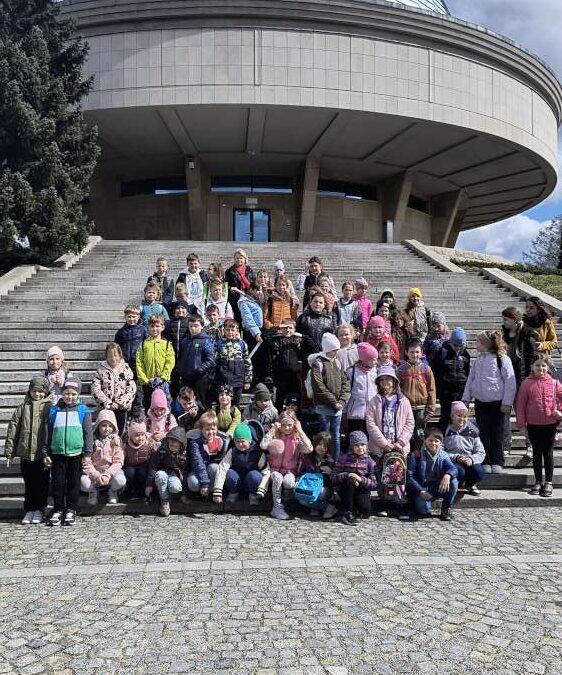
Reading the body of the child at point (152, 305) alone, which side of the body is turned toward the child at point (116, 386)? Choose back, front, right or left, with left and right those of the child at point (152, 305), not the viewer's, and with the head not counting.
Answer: front

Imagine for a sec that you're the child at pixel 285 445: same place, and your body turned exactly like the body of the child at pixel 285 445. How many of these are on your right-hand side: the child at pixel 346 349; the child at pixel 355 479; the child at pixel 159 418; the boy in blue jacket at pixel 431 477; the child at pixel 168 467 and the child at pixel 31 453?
3

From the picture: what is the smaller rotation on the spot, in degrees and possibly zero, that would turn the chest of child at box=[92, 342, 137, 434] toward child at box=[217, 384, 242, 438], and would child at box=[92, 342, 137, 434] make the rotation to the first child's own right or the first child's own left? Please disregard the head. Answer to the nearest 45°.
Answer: approximately 45° to the first child's own left

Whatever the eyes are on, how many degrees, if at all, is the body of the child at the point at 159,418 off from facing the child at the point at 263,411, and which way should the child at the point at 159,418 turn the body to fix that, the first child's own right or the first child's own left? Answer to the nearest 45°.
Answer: approximately 90° to the first child's own left

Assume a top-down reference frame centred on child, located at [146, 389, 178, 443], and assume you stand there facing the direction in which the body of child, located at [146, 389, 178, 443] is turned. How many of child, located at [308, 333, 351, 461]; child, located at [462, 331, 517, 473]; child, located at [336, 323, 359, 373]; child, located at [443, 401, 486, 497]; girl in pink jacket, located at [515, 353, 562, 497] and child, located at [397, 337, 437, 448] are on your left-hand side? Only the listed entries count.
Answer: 6

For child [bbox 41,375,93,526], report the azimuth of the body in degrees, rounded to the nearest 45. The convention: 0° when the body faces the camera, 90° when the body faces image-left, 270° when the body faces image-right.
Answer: approximately 0°

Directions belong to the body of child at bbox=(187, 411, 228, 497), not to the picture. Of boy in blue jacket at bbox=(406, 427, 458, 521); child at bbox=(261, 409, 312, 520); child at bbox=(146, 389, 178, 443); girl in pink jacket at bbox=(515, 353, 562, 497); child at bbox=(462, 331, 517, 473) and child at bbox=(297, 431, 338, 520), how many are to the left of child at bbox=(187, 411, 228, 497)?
5

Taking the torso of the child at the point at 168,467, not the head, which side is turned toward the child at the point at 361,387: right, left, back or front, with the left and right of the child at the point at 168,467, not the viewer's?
left

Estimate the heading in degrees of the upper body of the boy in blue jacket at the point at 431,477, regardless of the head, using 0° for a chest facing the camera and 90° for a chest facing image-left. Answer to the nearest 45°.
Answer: approximately 0°

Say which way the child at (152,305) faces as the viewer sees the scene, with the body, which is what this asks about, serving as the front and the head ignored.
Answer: toward the camera

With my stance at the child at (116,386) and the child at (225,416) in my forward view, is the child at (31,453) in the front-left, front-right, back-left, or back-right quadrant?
back-right

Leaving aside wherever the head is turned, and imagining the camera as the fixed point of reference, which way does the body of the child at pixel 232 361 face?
toward the camera
